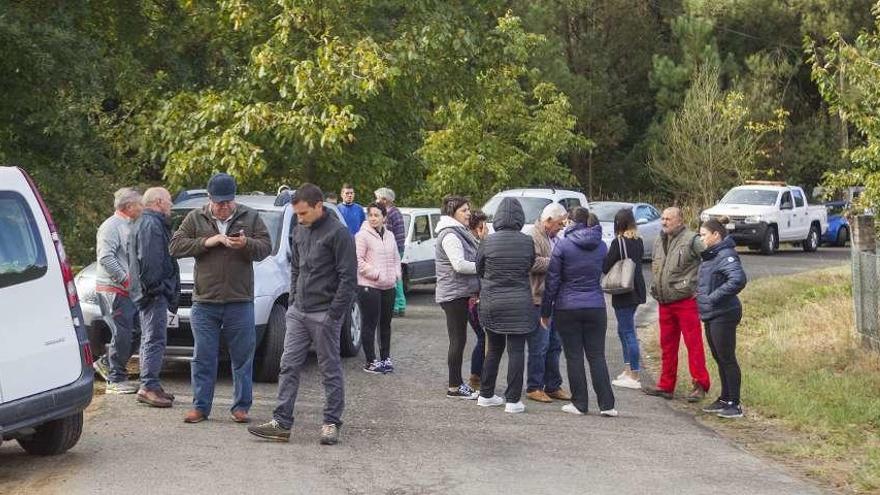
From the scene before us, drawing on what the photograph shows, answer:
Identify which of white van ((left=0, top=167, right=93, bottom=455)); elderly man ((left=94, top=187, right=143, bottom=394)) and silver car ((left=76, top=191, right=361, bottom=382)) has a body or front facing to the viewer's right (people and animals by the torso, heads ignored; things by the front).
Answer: the elderly man

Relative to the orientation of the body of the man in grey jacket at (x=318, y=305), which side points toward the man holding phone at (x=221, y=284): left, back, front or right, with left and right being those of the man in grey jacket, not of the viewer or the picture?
right

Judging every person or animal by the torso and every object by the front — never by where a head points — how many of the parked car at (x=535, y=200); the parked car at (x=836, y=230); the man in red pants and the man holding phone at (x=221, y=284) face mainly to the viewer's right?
0

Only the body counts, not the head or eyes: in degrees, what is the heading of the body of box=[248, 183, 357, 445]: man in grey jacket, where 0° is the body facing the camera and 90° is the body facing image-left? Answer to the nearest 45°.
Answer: approximately 45°

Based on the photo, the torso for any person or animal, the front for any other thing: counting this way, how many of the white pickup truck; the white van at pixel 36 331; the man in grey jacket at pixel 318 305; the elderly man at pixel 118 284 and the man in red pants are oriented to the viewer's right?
1

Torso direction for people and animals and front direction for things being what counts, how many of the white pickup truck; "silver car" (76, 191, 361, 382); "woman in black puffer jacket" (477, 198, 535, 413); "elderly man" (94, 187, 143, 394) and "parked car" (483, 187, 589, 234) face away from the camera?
1

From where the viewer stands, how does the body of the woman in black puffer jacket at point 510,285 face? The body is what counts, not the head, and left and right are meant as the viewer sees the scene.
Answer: facing away from the viewer

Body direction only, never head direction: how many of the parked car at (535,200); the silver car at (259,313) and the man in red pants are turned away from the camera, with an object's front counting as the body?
0

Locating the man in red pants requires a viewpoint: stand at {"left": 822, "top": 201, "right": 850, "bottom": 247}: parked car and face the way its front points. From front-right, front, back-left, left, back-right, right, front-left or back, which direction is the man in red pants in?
front-left

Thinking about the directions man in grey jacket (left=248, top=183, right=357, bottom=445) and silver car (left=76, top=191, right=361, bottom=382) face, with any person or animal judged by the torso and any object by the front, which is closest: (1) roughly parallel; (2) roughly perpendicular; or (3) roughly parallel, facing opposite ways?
roughly parallel

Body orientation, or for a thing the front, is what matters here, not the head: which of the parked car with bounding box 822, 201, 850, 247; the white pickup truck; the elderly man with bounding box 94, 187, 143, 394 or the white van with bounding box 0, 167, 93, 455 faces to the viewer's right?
the elderly man

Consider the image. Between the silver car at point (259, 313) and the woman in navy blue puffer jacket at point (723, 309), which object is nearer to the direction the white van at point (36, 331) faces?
the silver car

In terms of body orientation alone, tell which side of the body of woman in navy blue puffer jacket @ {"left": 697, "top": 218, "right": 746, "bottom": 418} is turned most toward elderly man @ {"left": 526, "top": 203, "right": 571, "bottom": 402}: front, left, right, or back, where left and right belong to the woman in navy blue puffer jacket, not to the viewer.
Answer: front

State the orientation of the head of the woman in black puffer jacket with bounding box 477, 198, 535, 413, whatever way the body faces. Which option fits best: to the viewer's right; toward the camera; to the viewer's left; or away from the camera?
away from the camera

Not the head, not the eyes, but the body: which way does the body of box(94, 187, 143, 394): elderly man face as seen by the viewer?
to the viewer's right

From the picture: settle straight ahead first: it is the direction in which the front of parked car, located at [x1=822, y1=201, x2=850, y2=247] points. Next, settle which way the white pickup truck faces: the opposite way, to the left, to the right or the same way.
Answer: the same way

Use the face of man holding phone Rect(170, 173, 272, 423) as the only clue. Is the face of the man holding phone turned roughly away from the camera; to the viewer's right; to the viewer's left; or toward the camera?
toward the camera

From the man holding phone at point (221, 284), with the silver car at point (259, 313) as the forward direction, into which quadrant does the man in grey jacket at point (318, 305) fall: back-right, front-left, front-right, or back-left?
back-right

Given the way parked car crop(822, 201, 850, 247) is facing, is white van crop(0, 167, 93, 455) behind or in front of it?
in front

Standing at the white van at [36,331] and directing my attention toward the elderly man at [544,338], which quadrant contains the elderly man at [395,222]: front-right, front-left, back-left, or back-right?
front-left
